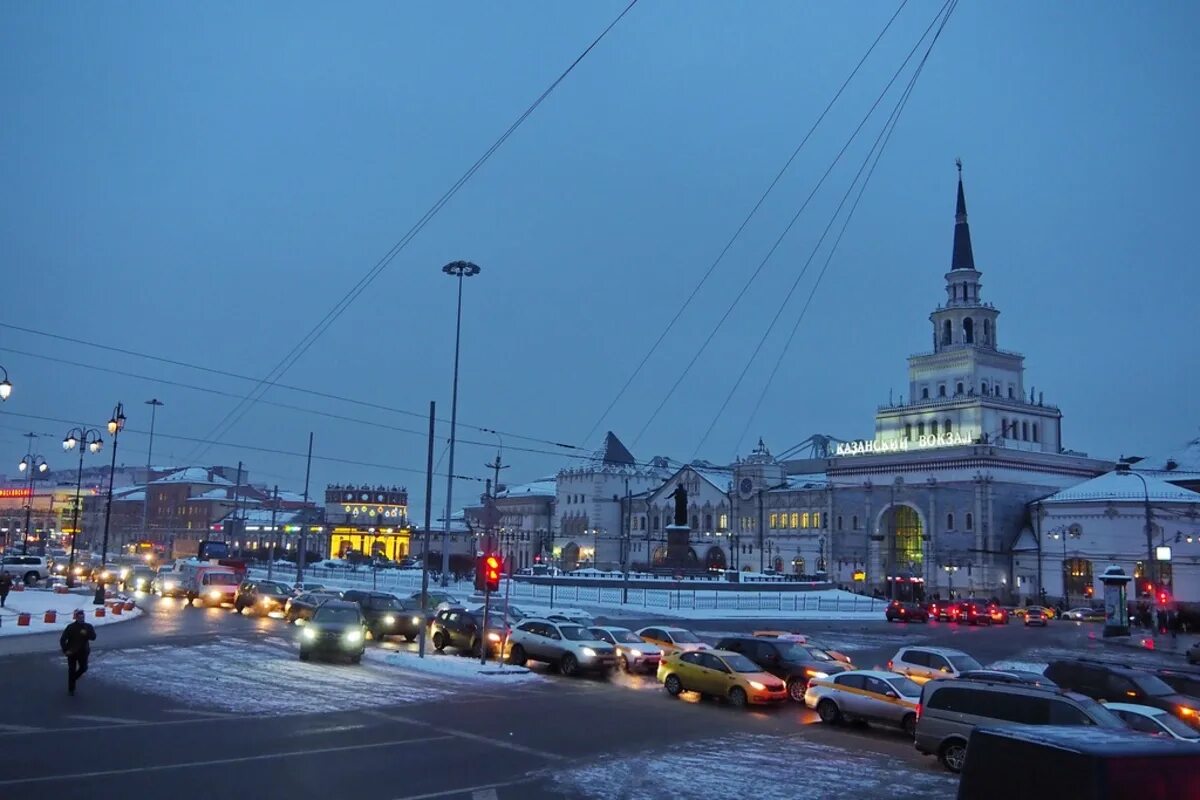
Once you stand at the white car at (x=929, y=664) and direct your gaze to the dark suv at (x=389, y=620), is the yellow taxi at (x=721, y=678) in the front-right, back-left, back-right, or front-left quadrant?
front-left

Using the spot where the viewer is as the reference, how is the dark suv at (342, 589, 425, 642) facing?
facing the viewer and to the right of the viewer

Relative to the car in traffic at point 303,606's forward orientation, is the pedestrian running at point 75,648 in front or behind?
in front

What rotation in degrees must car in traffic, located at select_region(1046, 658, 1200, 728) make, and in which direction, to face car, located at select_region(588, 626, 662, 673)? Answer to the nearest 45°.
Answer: approximately 135° to its right

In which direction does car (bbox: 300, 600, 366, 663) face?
toward the camera

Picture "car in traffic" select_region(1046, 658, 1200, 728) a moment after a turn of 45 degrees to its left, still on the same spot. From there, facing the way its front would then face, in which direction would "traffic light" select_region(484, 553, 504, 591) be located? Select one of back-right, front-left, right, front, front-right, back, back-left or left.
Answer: back

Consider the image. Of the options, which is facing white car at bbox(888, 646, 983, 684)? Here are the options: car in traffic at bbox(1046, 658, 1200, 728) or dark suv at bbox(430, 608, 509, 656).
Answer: the dark suv

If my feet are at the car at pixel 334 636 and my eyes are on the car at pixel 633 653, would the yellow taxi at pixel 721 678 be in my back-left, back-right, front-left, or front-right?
front-right

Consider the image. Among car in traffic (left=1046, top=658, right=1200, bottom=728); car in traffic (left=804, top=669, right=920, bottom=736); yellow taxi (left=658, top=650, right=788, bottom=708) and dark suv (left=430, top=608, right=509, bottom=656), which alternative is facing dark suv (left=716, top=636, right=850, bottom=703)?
dark suv (left=430, top=608, right=509, bottom=656)

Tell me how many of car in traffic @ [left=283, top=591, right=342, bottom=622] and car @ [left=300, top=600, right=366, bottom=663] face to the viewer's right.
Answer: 0

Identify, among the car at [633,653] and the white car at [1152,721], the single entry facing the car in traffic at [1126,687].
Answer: the car at [633,653]

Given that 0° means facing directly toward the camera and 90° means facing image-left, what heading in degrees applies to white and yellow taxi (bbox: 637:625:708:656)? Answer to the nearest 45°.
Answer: approximately 315°

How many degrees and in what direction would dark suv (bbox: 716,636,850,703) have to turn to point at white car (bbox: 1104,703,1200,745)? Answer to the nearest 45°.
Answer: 0° — it already faces it

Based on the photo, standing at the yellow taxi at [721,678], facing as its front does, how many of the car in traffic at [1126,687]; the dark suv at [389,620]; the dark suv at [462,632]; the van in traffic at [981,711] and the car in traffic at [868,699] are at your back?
2

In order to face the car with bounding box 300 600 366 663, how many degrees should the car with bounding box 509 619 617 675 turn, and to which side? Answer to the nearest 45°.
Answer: approximately 135° to its right

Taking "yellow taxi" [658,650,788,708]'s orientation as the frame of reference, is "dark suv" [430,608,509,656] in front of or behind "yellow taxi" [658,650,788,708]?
behind
